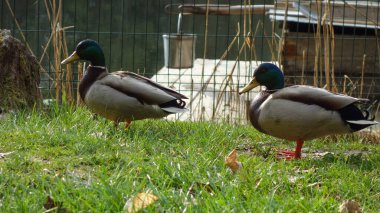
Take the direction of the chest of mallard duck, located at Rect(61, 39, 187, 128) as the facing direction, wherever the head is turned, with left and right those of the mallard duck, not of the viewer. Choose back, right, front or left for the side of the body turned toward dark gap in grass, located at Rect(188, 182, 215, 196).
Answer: left

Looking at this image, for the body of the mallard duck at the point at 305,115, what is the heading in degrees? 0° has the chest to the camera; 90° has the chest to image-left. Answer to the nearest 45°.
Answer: approximately 90°

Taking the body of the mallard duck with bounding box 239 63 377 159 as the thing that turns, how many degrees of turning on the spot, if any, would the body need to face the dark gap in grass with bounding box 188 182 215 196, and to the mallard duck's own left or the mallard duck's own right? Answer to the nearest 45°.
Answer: approximately 90° to the mallard duck's own left

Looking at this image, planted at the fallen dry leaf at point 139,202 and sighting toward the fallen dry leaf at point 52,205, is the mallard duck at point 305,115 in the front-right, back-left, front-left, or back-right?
back-right

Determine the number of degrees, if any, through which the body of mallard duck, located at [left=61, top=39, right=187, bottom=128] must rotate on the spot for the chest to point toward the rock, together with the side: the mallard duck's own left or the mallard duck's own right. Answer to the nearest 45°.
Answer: approximately 45° to the mallard duck's own right

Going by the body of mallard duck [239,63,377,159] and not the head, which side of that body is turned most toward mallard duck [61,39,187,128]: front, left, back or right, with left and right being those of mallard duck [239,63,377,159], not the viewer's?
front

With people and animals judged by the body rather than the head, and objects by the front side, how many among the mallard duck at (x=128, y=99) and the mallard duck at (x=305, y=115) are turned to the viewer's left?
2

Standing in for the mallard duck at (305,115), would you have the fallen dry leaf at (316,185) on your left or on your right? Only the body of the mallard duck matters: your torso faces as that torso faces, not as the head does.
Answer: on your left

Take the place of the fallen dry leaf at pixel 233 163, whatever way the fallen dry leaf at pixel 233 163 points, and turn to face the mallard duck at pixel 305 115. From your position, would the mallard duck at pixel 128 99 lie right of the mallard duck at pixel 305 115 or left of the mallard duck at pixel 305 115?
left

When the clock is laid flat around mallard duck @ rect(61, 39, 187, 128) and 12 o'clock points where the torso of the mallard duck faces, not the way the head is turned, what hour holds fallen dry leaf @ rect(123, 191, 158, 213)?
The fallen dry leaf is roughly at 9 o'clock from the mallard duck.

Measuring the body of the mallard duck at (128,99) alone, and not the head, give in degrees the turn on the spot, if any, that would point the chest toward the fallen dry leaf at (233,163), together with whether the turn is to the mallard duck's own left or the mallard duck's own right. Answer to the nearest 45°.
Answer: approximately 90° to the mallard duck's own left

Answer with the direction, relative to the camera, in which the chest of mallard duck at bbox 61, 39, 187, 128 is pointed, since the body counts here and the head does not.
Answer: to the viewer's left
